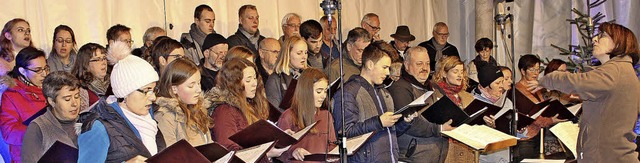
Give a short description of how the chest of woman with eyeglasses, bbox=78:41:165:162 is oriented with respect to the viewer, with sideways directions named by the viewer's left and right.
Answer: facing the viewer and to the right of the viewer

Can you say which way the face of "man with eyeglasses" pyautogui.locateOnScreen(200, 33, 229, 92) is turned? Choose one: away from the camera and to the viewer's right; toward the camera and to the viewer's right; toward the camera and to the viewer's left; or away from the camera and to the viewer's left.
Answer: toward the camera and to the viewer's right

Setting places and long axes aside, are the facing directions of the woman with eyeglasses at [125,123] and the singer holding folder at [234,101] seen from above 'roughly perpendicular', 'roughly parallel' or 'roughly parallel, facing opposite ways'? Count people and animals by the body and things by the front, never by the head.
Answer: roughly parallel

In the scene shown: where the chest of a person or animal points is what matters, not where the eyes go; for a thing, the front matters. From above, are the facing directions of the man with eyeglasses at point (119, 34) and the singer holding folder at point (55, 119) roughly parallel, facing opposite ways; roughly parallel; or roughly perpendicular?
roughly parallel

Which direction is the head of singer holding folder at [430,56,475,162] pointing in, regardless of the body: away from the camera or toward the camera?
toward the camera

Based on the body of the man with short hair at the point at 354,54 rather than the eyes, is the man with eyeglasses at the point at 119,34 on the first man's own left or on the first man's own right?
on the first man's own right

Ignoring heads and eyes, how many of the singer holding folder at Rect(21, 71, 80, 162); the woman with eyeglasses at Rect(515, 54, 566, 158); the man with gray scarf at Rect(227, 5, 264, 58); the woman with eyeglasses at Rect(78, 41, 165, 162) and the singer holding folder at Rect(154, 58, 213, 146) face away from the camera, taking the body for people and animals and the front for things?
0

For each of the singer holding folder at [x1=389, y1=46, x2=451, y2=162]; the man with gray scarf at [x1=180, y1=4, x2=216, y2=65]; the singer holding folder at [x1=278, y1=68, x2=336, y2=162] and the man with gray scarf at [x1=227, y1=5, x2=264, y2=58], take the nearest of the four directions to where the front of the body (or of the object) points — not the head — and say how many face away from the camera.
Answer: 0

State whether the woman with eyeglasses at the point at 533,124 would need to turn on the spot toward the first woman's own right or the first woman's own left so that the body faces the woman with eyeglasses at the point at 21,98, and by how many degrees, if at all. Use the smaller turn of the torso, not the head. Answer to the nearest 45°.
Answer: approximately 90° to the first woman's own right

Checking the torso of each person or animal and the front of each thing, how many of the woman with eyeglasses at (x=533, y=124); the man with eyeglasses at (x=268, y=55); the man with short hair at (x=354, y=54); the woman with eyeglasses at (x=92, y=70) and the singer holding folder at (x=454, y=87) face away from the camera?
0

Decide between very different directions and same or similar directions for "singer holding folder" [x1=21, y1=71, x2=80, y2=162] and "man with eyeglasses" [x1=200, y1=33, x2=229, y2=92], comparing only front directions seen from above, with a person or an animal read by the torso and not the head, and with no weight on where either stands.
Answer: same or similar directions

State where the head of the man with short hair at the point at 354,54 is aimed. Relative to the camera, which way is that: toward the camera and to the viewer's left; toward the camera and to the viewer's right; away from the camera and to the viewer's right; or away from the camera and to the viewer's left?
toward the camera and to the viewer's right

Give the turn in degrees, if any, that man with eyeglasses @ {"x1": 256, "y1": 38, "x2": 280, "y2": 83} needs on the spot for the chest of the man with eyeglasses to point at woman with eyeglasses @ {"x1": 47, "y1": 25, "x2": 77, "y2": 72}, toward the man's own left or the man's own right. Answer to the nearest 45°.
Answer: approximately 135° to the man's own right
